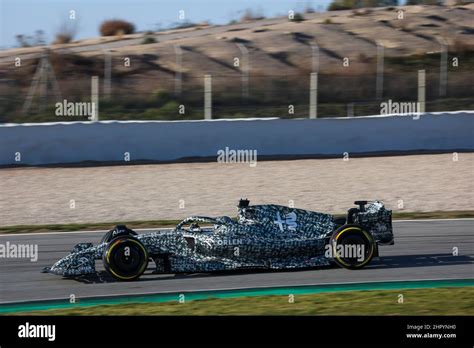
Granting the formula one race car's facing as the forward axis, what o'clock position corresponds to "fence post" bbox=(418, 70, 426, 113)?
The fence post is roughly at 4 o'clock from the formula one race car.

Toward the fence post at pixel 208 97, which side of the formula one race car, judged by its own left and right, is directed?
right

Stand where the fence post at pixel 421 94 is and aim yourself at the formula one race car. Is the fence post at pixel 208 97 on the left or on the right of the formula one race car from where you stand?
right

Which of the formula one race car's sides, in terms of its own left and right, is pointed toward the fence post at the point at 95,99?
right

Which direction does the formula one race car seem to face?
to the viewer's left
